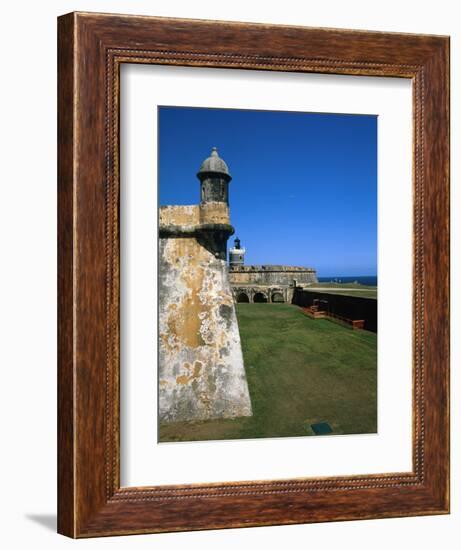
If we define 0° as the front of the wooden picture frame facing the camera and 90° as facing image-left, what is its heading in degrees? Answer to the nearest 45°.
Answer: approximately 315°
